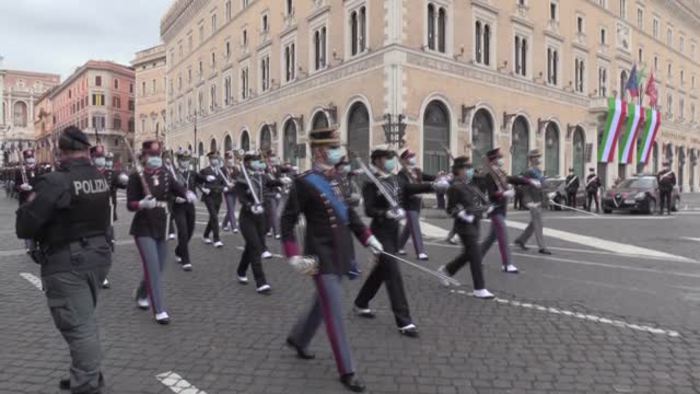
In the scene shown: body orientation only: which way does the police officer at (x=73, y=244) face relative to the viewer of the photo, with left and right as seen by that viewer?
facing away from the viewer and to the left of the viewer

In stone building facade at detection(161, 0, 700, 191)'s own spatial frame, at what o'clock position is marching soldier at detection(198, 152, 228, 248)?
The marching soldier is roughly at 2 o'clock from the stone building facade.

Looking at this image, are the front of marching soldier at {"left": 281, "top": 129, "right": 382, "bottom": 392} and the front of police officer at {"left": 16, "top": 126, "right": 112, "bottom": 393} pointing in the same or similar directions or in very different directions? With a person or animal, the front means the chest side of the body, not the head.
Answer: very different directions

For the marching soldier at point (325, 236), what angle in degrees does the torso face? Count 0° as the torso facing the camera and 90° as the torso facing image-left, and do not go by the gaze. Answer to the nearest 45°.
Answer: approximately 315°

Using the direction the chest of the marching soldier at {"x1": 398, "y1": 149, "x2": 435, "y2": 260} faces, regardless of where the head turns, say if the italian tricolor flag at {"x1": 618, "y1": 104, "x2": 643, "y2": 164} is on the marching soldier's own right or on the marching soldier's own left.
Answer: on the marching soldier's own left

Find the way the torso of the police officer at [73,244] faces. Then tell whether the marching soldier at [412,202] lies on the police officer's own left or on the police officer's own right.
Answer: on the police officer's own right

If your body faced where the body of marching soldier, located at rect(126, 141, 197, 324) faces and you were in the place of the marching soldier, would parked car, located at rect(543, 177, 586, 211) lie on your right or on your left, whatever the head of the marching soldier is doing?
on your left

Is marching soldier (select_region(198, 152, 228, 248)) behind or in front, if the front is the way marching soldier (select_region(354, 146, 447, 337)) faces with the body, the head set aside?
behind
